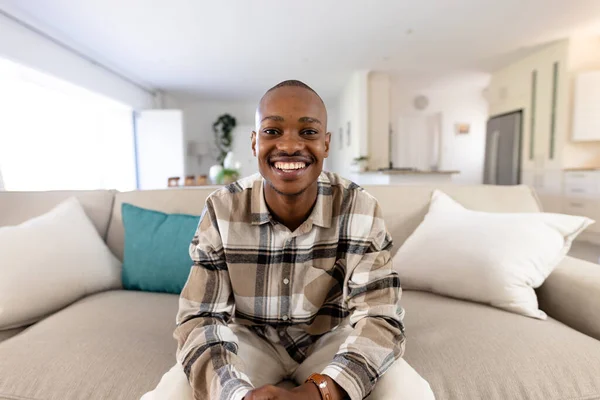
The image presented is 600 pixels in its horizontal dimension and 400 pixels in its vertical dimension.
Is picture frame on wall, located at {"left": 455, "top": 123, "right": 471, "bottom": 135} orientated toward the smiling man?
yes

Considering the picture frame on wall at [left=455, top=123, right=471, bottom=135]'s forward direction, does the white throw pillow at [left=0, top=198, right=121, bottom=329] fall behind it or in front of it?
in front

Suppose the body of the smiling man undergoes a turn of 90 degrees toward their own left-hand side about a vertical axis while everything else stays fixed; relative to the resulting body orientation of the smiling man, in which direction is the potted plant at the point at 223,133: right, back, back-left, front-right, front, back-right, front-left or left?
left

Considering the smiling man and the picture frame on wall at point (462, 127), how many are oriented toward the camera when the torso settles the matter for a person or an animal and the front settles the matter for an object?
2

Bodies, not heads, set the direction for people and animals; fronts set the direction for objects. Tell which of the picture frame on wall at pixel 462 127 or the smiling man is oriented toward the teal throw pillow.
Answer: the picture frame on wall

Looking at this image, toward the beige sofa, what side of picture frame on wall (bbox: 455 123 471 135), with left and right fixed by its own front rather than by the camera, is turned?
front

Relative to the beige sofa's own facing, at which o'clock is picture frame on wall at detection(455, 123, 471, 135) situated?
The picture frame on wall is roughly at 7 o'clock from the beige sofa.

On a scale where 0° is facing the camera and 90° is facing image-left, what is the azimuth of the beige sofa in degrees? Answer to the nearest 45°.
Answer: approximately 0°

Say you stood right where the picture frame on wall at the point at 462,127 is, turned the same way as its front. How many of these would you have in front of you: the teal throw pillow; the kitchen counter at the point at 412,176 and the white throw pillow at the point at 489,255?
3

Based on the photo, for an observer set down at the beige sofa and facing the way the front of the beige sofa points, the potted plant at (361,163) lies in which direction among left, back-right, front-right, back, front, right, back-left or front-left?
back
